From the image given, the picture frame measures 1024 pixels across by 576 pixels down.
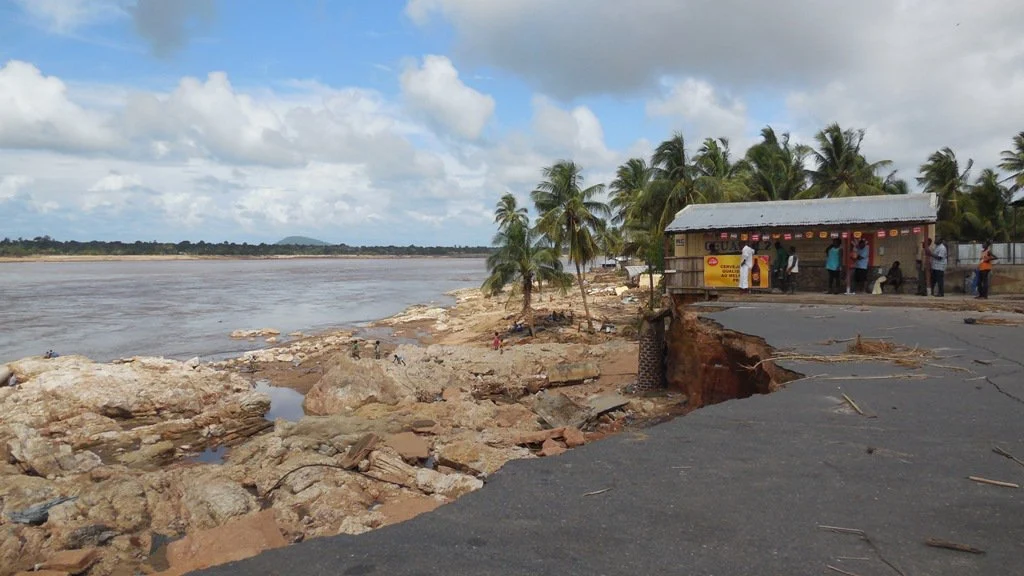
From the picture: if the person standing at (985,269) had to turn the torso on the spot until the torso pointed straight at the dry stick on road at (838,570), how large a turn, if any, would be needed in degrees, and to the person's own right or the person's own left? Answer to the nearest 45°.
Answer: approximately 45° to the person's own left

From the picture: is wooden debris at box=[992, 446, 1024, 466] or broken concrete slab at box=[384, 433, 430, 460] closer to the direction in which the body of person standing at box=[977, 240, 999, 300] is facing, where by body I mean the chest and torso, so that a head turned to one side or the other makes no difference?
the broken concrete slab

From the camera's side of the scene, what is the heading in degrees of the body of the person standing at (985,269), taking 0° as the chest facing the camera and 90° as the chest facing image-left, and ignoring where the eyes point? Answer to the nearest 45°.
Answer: approximately 45°

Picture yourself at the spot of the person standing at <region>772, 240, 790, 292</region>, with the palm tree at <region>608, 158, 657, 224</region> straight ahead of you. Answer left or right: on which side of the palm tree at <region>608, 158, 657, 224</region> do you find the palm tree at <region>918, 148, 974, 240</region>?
right

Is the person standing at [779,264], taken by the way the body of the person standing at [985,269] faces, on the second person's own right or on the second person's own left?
on the second person's own right

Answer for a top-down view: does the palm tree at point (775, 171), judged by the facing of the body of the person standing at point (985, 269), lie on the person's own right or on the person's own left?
on the person's own right
